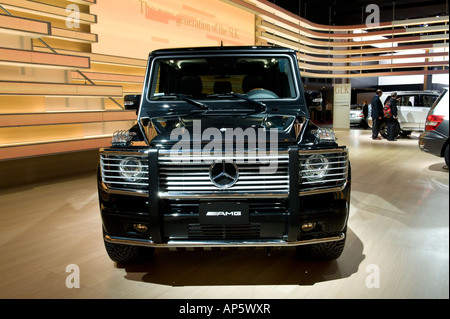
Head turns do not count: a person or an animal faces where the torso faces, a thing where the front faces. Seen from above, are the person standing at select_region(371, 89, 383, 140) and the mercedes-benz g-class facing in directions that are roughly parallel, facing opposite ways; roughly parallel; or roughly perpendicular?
roughly perpendicular

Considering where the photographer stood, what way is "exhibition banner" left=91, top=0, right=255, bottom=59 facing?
facing the viewer and to the right of the viewer

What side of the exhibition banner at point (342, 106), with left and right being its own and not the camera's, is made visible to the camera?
front

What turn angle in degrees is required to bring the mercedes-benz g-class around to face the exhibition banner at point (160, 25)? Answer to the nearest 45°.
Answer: approximately 180°

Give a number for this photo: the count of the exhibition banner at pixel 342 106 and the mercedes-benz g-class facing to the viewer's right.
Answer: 0

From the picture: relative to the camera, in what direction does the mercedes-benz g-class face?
facing the viewer

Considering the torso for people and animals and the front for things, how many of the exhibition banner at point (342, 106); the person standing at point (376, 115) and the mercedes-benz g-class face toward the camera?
2
